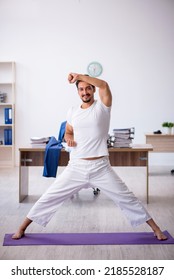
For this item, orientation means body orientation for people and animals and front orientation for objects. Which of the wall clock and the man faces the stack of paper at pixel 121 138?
the wall clock

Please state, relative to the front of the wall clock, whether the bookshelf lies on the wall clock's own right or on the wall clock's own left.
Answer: on the wall clock's own right

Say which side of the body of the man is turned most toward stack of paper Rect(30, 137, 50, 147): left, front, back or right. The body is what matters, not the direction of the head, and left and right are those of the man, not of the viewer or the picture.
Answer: back

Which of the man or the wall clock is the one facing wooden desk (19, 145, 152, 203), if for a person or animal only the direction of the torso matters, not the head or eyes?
the wall clock

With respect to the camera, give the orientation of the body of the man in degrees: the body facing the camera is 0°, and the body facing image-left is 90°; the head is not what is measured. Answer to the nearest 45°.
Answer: approximately 0°

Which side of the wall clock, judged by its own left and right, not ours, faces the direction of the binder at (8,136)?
right

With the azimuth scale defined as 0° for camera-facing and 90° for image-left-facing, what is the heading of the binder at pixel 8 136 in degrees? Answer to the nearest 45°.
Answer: approximately 0°

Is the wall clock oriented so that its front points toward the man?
yes

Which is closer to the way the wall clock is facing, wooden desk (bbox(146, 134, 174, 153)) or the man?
the man

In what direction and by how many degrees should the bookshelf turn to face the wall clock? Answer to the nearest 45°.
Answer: approximately 90° to its left
